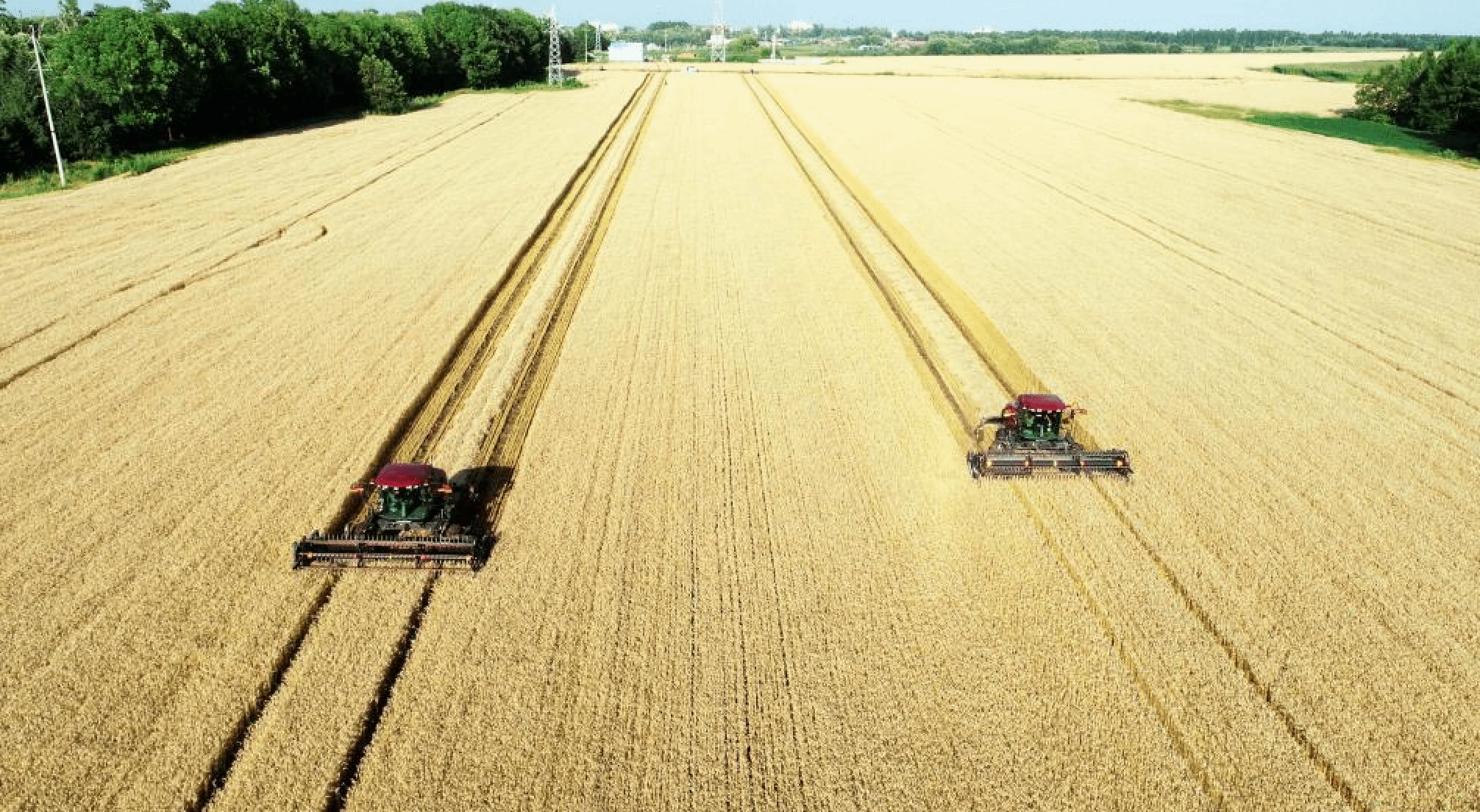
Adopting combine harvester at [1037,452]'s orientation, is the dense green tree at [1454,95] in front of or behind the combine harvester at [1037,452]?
behind

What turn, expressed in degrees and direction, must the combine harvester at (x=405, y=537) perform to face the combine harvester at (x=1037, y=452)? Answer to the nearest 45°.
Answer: approximately 90° to its left

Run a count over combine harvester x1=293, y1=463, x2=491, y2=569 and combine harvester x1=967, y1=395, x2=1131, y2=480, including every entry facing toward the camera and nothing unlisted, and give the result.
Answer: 2

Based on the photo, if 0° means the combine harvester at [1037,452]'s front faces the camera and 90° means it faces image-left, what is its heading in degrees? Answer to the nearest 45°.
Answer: approximately 0°

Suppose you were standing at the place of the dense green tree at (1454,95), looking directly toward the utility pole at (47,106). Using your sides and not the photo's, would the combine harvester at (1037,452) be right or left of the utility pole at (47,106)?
left

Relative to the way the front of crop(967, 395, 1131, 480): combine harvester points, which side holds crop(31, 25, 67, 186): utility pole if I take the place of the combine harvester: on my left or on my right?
on my right

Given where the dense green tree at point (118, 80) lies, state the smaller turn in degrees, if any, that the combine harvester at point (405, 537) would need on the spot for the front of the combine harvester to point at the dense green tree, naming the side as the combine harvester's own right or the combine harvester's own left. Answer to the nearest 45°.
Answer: approximately 180°

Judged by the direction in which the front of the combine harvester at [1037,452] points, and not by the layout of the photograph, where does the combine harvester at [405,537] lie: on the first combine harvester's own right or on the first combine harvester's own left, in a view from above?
on the first combine harvester's own right

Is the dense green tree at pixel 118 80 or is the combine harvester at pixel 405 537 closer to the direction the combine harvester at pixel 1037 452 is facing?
the combine harvester
